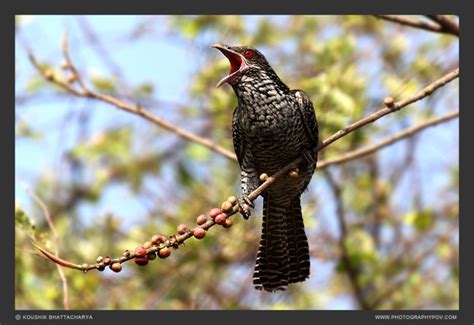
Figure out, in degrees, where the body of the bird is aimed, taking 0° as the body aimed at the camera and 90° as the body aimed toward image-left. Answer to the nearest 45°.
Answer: approximately 45°

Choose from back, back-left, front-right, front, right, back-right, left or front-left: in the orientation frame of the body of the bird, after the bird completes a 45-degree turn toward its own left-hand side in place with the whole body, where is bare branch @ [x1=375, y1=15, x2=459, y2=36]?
left

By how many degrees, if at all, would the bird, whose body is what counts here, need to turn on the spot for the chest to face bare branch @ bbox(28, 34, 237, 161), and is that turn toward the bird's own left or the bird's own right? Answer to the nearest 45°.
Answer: approximately 45° to the bird's own right
